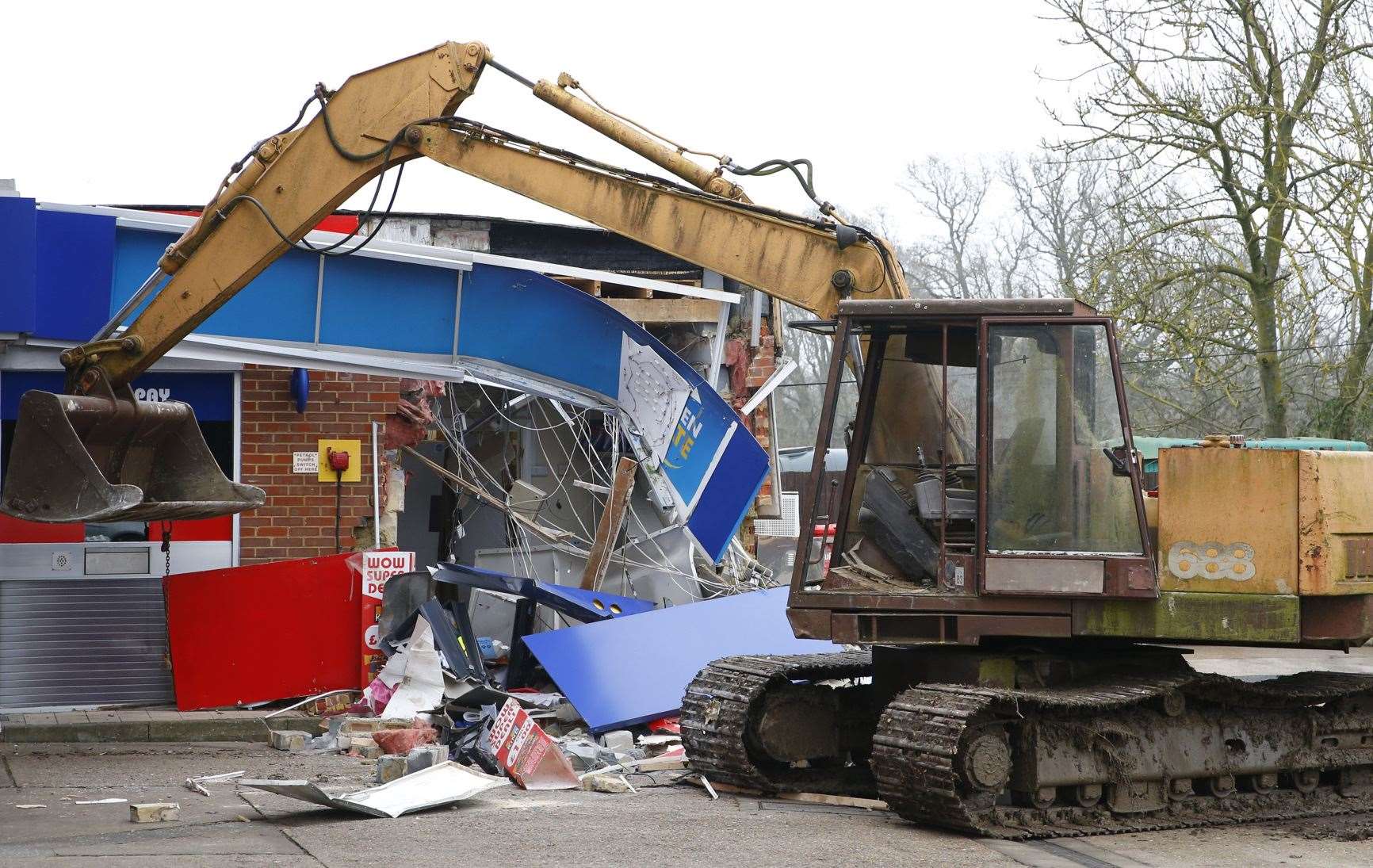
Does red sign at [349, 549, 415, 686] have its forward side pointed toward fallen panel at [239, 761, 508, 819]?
yes

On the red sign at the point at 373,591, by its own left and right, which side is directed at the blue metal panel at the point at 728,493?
left

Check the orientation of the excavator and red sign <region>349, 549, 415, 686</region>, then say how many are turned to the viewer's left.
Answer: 1

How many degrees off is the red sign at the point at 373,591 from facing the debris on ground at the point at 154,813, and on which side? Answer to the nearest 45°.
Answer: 0° — it already faces it

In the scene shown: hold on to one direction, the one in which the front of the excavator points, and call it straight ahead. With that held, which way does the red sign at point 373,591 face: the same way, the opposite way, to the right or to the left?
to the left

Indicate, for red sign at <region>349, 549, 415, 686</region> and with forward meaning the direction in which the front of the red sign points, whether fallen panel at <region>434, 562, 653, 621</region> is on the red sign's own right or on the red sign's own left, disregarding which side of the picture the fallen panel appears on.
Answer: on the red sign's own left

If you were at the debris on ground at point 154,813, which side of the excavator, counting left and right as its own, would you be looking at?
front

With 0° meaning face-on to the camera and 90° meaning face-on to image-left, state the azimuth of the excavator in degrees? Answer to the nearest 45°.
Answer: approximately 90°

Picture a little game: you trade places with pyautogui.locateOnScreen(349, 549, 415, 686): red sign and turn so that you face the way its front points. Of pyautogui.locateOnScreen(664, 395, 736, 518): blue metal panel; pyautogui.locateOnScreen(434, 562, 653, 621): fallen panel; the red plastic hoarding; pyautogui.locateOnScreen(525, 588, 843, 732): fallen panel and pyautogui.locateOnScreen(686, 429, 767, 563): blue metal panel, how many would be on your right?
1

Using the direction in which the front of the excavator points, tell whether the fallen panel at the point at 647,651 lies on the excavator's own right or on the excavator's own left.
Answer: on the excavator's own right

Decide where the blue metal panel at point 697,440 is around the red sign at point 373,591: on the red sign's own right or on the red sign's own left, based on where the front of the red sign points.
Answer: on the red sign's own left

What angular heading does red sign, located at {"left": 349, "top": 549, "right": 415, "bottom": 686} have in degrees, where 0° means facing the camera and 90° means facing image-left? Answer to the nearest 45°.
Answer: approximately 0°

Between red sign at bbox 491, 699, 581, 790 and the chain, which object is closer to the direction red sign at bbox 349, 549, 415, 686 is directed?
the red sign

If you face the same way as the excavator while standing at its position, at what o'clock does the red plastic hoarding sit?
The red plastic hoarding is roughly at 1 o'clock from the excavator.
